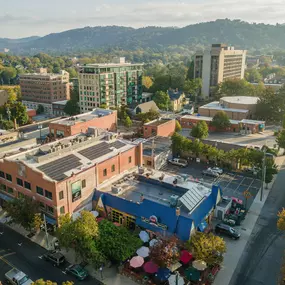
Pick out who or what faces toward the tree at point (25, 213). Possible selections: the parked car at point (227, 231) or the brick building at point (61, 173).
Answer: the brick building

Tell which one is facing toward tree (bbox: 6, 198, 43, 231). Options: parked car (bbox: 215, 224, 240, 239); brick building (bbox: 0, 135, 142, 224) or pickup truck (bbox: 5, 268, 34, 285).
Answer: the brick building

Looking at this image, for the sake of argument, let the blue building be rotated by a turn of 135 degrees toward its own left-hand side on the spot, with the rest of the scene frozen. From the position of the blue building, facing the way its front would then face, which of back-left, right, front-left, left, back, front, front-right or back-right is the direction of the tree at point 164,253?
right

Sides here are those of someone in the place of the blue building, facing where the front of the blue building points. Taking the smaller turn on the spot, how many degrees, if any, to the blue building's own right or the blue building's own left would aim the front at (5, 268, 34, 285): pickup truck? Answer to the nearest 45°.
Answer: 0° — it already faces it

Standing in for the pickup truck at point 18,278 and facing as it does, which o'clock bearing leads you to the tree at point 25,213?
The tree is roughly at 8 o'clock from the pickup truck.

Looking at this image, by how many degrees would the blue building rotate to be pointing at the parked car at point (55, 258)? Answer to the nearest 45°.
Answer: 0° — it already faces it

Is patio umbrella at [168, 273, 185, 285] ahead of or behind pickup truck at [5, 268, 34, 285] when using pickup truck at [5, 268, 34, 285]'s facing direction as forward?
ahead

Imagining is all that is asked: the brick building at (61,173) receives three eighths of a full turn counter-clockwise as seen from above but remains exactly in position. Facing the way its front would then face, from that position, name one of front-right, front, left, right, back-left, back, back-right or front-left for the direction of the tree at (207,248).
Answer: front-right

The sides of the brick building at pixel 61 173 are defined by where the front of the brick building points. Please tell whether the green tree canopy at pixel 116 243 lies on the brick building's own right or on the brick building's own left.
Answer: on the brick building's own left

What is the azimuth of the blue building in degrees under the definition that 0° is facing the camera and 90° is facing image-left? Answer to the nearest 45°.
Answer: approximately 45°

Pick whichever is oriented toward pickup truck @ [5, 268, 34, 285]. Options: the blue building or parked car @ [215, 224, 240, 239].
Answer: the blue building

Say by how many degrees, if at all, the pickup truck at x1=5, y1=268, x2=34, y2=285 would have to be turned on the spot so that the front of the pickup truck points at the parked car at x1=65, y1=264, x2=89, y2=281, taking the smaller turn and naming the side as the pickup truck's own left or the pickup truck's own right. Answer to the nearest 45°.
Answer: approximately 45° to the pickup truck's own left

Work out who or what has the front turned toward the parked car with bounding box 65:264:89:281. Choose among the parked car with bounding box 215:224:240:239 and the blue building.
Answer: the blue building

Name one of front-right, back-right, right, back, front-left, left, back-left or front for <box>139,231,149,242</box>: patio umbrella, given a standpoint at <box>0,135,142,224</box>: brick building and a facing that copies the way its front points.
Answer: left

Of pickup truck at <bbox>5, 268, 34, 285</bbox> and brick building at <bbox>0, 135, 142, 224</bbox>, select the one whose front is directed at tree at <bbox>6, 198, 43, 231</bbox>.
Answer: the brick building

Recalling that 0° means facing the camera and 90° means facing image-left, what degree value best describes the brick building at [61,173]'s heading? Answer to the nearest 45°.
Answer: approximately 45°
